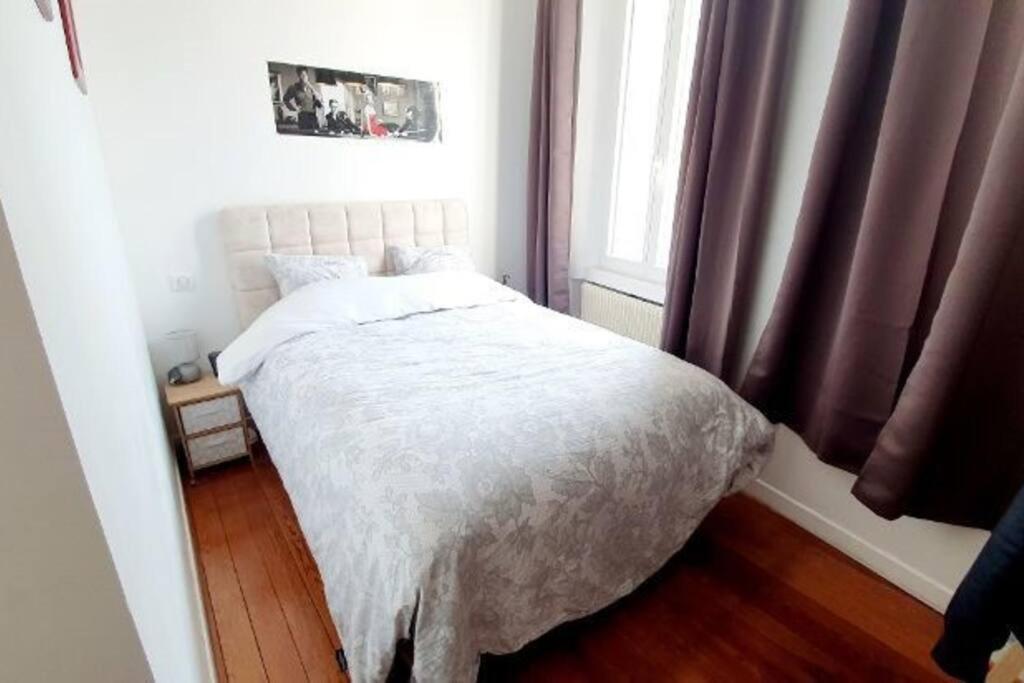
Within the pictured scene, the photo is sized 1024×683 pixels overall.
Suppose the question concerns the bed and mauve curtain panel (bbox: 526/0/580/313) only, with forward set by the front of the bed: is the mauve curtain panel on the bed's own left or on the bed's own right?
on the bed's own left

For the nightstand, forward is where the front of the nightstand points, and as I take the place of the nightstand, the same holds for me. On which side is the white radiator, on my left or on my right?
on my left

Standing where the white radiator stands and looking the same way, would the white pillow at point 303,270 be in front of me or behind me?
in front

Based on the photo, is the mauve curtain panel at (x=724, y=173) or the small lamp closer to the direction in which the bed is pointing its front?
the mauve curtain panel

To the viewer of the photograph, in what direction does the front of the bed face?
facing the viewer and to the right of the viewer

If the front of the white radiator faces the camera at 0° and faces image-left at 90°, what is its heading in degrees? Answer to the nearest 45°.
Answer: approximately 45°

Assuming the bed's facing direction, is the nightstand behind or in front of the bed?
behind

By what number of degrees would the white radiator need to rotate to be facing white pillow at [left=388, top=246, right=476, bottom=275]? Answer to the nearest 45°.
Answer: approximately 45° to its right

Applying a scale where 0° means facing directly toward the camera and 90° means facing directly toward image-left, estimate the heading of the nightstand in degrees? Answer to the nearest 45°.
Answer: approximately 0°

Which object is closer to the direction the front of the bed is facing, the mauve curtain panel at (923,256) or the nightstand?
the mauve curtain panel

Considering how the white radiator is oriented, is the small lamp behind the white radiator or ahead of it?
ahead

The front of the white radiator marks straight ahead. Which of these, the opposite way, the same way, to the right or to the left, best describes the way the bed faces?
to the left
